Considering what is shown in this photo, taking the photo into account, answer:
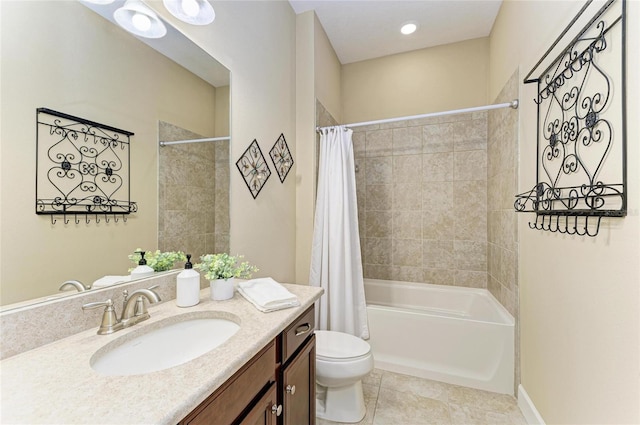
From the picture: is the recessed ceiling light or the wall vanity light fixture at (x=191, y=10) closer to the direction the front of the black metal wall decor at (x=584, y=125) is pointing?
the wall vanity light fixture

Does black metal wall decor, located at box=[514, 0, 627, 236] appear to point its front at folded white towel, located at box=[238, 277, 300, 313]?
yes

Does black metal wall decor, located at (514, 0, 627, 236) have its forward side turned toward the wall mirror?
yes

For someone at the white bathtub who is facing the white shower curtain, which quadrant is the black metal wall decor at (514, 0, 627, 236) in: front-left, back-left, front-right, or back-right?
back-left

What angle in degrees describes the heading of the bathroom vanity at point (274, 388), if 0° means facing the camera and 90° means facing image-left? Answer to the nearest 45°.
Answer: approximately 315°

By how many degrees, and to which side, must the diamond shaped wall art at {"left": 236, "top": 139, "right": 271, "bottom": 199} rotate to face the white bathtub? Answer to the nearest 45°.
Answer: approximately 45° to its left

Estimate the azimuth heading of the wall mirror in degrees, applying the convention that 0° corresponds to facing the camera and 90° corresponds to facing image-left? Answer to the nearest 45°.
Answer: approximately 315°

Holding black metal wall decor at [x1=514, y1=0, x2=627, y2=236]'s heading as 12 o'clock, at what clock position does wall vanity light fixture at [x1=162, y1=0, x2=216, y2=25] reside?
The wall vanity light fixture is roughly at 12 o'clock from the black metal wall decor.

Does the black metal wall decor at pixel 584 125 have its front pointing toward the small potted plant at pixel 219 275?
yes

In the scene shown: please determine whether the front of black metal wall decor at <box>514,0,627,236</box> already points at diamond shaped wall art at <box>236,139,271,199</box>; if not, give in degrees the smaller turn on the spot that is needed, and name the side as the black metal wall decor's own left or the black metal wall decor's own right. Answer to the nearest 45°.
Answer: approximately 45° to the black metal wall decor's own right

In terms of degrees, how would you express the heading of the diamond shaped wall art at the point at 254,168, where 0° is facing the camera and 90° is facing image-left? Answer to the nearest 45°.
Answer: approximately 315°

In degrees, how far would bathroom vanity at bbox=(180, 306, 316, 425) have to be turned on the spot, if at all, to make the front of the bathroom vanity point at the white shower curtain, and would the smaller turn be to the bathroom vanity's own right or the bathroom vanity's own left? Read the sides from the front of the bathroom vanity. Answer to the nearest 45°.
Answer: approximately 90° to the bathroom vanity's own left
